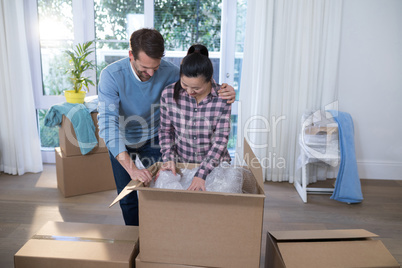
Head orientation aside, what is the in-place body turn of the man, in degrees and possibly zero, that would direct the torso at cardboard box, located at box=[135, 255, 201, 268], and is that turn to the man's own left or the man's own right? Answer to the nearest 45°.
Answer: approximately 45° to the man's own right

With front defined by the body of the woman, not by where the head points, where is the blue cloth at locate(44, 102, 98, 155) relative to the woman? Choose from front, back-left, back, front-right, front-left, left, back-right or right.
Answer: back-right

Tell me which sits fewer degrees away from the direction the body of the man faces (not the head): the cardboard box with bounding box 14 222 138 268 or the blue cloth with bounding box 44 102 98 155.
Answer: the cardboard box

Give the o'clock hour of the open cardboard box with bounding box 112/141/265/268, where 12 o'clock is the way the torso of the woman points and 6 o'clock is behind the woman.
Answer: The open cardboard box is roughly at 12 o'clock from the woman.

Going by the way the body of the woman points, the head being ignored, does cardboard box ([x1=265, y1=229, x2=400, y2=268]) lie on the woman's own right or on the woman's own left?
on the woman's own left

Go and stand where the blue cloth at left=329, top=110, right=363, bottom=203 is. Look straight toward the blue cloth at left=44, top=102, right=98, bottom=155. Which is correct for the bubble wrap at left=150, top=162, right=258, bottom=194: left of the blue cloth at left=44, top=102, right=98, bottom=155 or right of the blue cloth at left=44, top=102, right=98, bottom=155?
left

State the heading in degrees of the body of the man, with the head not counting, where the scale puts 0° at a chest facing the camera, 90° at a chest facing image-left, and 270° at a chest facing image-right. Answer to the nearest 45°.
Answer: approximately 315°

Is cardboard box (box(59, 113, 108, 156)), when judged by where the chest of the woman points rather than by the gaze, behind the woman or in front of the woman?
behind

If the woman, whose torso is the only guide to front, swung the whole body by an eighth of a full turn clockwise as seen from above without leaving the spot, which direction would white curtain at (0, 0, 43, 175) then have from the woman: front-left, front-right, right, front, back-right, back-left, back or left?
right

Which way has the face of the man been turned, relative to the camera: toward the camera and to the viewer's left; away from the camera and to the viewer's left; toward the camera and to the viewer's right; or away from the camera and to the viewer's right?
toward the camera and to the viewer's right

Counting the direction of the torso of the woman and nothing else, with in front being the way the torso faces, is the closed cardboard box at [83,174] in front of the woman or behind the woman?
behind
